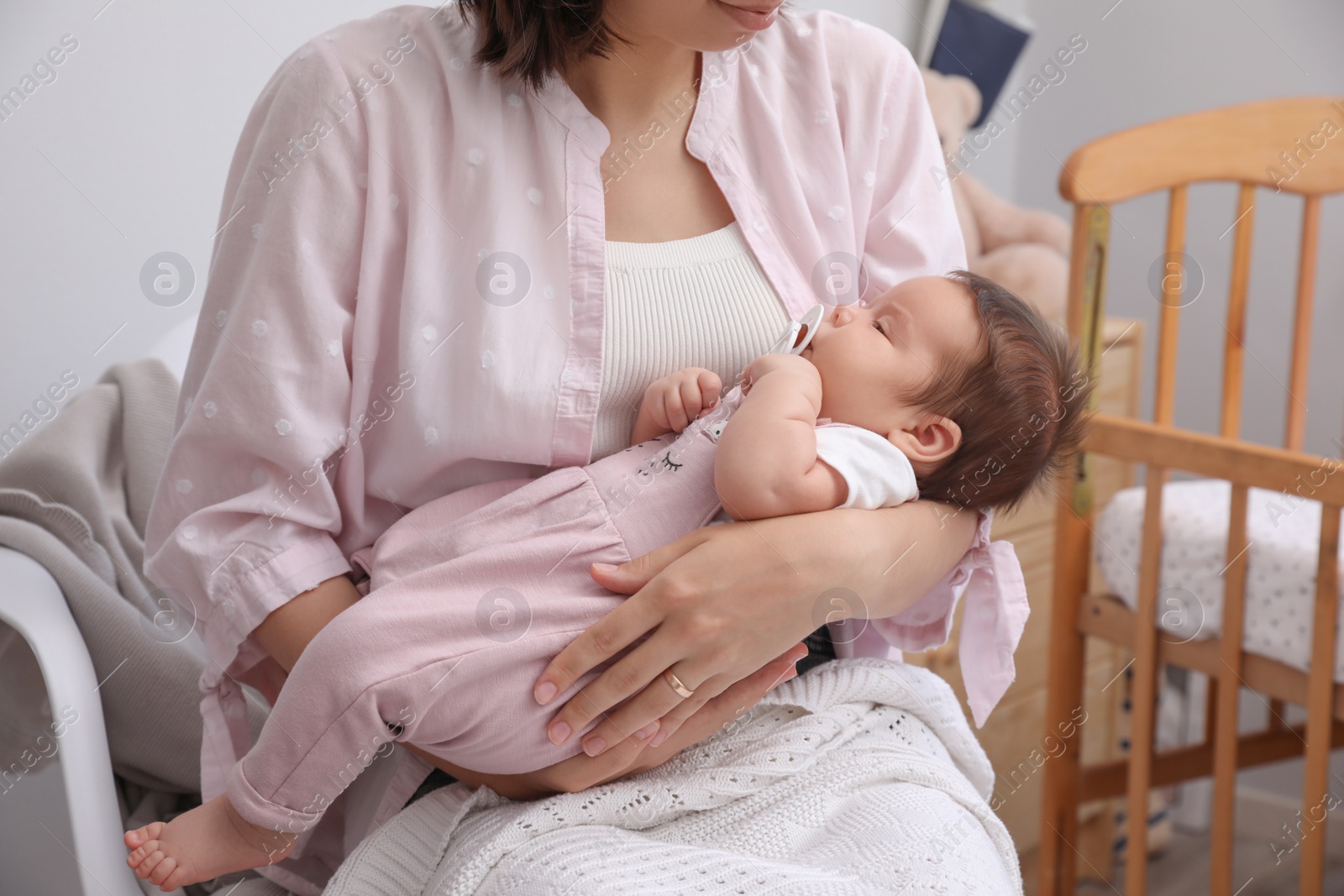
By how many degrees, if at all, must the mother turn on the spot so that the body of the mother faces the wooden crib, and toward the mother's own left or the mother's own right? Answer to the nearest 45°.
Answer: approximately 90° to the mother's own left

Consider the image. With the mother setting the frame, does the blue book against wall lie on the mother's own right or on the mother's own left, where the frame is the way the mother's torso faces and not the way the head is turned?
on the mother's own left

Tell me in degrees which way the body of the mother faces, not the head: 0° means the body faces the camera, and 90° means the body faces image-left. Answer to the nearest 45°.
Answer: approximately 315°

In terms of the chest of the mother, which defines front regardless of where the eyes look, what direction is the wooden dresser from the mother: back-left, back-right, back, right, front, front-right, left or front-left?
left

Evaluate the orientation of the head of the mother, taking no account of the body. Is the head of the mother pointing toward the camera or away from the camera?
toward the camera

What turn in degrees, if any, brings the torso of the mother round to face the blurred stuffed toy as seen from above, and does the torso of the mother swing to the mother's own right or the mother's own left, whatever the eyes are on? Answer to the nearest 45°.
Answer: approximately 90° to the mother's own left

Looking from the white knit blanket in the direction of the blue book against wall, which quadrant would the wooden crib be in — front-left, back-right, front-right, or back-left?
front-right
